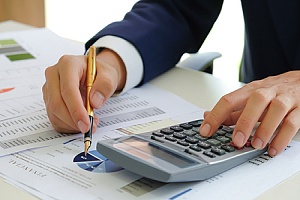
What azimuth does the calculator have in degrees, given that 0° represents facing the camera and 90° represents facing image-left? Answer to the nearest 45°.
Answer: approximately 225°
